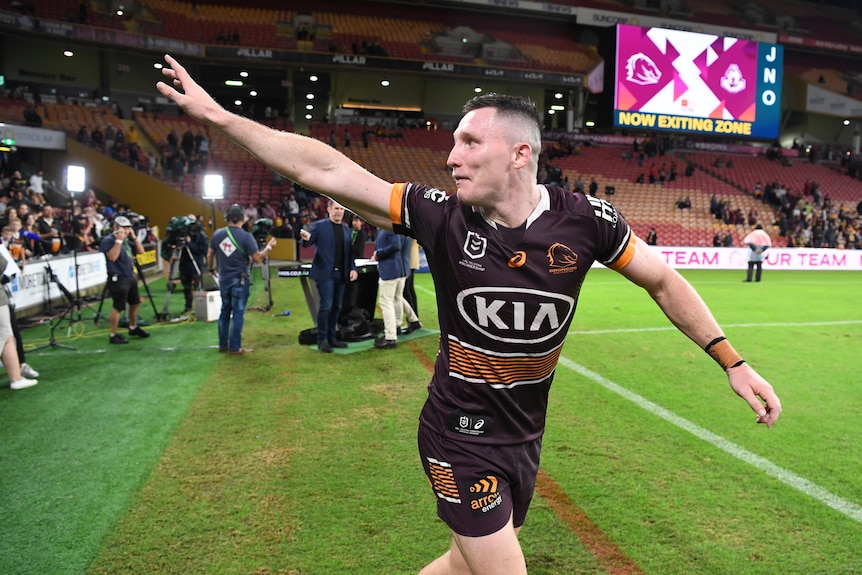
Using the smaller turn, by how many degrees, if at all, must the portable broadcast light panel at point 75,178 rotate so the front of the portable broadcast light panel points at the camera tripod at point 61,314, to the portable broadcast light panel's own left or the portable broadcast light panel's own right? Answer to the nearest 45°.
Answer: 0° — it already faces it

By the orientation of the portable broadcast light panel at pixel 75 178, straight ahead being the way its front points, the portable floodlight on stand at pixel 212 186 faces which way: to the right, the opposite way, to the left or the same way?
the same way

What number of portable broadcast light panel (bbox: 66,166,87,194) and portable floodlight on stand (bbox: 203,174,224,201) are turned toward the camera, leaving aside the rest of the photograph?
2

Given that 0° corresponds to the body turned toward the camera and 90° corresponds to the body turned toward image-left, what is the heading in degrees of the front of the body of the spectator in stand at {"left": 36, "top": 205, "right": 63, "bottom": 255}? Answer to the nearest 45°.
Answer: approximately 315°

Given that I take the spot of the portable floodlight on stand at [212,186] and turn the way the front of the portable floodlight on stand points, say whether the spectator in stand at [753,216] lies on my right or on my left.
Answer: on my left

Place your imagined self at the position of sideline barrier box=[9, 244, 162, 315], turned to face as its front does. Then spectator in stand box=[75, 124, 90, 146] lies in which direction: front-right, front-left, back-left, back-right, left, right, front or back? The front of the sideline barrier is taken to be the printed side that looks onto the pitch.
back-left

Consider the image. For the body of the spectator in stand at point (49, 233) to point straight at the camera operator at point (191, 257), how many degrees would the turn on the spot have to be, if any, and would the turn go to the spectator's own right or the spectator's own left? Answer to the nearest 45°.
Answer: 0° — they already face them

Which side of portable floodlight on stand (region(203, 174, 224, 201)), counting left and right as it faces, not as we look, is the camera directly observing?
front

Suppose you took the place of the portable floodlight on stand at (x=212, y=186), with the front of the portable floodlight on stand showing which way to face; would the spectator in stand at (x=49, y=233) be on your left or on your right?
on your right

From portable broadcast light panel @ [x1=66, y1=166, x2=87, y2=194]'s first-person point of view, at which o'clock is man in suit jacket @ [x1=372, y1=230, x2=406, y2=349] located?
The man in suit jacket is roughly at 11 o'clock from the portable broadcast light panel.

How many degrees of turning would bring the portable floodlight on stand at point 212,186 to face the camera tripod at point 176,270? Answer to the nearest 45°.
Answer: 0° — it already faces it

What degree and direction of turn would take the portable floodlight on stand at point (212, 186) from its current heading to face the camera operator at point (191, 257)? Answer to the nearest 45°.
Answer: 0° — it already faces them

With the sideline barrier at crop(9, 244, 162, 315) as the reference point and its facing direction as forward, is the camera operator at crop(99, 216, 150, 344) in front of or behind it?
in front

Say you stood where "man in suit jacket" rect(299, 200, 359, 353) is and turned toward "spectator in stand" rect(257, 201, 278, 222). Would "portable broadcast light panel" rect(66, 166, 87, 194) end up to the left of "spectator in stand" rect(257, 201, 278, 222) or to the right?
left
